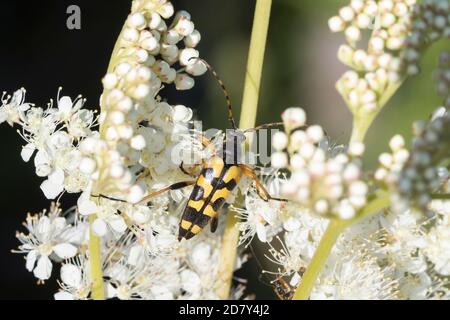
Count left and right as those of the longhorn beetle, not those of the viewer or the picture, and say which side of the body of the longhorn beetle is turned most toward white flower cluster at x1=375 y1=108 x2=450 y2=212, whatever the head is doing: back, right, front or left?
right

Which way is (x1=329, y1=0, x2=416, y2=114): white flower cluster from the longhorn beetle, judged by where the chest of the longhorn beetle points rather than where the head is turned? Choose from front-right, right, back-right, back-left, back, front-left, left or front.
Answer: right

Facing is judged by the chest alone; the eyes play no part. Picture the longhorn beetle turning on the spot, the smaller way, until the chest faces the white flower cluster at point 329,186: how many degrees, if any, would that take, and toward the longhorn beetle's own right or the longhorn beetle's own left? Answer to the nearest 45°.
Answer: approximately 135° to the longhorn beetle's own right

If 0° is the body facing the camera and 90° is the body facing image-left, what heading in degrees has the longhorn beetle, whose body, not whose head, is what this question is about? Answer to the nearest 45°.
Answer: approximately 225°

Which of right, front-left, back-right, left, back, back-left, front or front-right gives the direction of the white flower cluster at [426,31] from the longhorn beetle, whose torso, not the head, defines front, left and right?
right

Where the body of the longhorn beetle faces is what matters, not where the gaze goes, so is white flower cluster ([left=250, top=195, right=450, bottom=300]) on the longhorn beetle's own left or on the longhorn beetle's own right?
on the longhorn beetle's own right

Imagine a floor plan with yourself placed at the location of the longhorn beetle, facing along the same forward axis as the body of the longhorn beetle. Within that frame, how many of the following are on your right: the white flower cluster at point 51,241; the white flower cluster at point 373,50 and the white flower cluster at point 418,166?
2

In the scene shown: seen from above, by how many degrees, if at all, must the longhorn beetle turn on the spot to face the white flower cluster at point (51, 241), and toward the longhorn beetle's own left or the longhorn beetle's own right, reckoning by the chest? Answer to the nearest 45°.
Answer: approximately 135° to the longhorn beetle's own left
